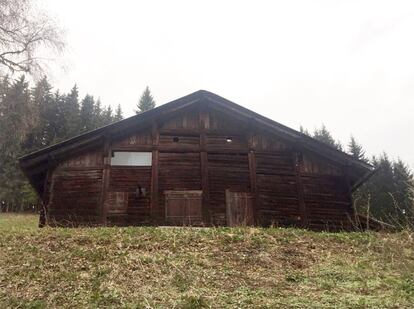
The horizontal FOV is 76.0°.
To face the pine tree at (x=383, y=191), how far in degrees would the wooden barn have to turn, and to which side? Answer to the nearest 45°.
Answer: approximately 135° to its left

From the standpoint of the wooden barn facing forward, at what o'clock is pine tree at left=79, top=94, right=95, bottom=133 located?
The pine tree is roughly at 5 o'clock from the wooden barn.

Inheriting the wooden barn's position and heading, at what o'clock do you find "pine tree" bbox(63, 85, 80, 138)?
The pine tree is roughly at 5 o'clock from the wooden barn.

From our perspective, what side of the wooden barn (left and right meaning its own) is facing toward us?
front

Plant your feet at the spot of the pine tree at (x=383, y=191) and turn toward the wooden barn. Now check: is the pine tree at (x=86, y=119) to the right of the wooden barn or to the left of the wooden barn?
right

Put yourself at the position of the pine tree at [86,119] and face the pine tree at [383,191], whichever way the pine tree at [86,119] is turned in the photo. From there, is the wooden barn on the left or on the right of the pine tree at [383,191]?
right

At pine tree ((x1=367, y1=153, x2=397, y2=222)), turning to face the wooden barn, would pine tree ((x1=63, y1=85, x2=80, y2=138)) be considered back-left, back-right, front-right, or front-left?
front-right
